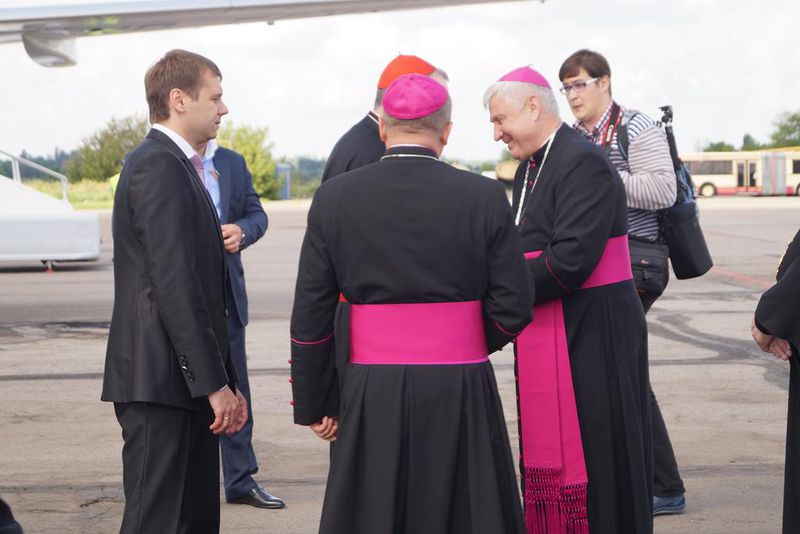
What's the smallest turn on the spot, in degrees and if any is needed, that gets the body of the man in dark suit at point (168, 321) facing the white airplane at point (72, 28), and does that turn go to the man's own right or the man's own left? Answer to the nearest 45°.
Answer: approximately 90° to the man's own left

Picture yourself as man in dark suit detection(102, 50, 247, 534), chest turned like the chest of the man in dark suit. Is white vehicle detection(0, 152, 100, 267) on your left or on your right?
on your left

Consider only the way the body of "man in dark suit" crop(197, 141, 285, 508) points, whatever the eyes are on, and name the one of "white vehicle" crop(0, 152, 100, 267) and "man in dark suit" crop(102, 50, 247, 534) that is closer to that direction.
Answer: the man in dark suit

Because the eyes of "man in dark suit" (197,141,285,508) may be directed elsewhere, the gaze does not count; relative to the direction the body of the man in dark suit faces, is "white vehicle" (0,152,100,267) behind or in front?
behind

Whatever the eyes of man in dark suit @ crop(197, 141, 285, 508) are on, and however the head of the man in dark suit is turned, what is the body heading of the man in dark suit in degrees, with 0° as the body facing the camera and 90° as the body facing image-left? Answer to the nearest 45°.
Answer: approximately 0°

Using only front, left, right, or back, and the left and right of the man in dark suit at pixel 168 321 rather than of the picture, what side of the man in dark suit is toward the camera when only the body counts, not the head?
right

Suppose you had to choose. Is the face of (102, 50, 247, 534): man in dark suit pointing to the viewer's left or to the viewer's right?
to the viewer's right
